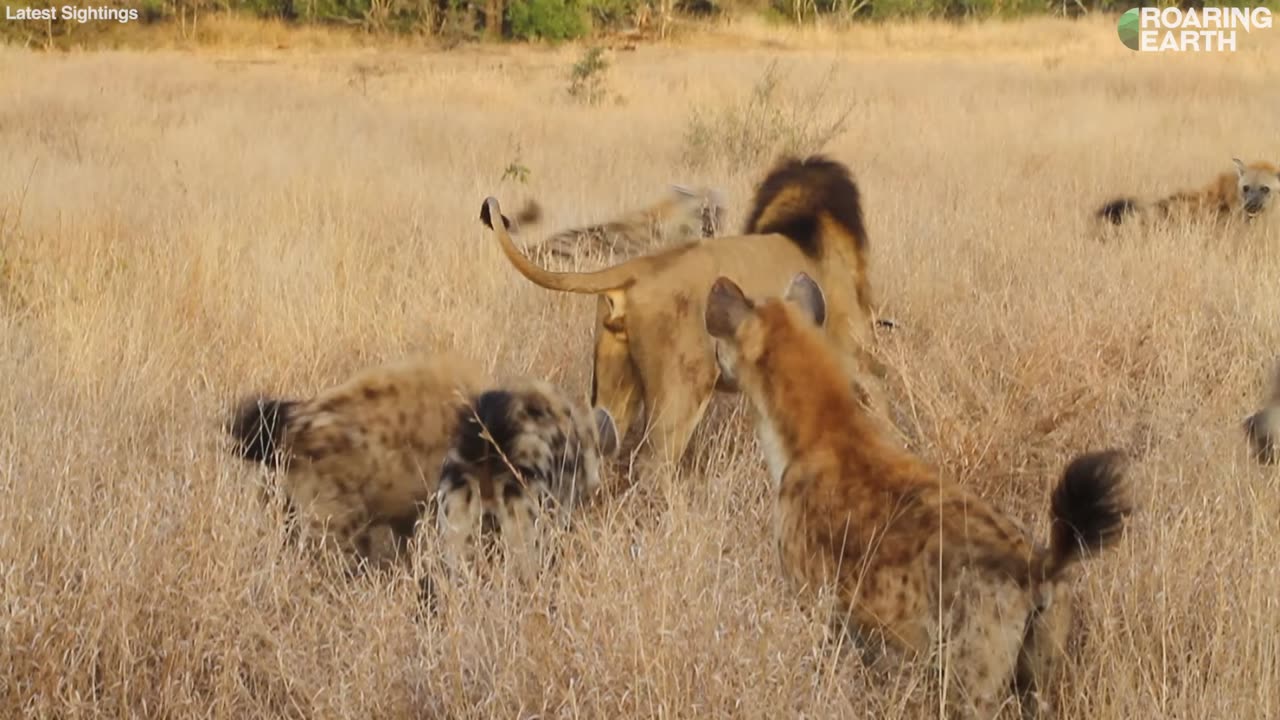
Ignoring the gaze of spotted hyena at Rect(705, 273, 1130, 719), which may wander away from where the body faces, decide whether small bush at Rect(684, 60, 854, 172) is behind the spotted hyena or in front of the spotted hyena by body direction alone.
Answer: in front

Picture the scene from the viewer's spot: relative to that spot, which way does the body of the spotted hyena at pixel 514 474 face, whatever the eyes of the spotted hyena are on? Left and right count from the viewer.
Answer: facing away from the viewer and to the right of the viewer

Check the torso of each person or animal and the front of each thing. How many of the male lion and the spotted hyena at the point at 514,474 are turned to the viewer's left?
0

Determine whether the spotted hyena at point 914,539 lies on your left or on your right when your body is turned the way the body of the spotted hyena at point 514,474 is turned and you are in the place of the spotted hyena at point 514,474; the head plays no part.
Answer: on your right

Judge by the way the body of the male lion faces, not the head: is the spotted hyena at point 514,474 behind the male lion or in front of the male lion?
behind

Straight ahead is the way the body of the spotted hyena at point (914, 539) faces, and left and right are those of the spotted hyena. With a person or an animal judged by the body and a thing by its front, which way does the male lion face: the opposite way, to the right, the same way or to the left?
to the right

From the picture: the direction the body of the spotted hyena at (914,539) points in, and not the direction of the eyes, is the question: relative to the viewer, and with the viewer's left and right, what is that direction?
facing away from the viewer and to the left of the viewer

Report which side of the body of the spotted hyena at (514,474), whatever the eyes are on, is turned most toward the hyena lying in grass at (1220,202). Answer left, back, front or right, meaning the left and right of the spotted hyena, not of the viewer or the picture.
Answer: front

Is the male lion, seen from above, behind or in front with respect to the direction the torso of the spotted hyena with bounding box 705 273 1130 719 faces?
in front

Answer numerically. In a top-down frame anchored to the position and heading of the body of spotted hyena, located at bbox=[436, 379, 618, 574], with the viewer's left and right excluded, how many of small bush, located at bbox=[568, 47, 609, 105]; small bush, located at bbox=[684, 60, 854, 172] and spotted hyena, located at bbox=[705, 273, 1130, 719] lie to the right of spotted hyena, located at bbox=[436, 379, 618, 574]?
1

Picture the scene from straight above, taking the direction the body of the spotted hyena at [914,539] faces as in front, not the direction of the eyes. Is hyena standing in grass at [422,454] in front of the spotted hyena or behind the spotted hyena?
in front

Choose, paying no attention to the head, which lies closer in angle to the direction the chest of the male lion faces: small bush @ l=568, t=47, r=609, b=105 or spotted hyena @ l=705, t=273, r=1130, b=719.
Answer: the small bush

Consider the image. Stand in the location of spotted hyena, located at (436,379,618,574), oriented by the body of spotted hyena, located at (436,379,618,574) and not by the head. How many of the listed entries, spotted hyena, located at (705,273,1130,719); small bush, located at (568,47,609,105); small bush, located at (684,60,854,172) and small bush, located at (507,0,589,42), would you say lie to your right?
1

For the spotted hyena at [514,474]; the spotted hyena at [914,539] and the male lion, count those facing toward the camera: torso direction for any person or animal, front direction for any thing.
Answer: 0

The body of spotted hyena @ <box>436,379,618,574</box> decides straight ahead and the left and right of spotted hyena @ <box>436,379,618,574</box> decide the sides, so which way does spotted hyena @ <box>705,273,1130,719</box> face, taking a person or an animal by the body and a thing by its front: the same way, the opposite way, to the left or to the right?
to the left
